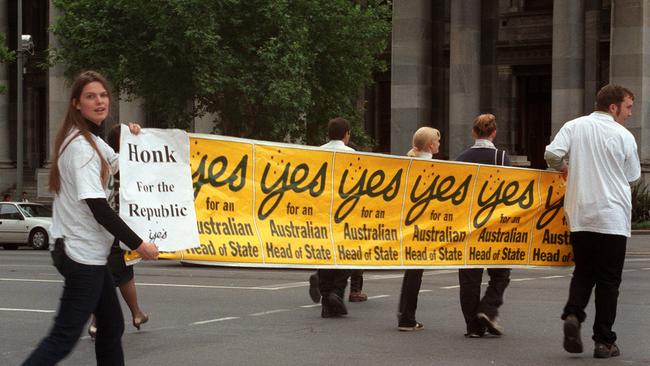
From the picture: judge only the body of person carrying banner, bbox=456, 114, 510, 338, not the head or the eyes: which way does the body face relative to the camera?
away from the camera

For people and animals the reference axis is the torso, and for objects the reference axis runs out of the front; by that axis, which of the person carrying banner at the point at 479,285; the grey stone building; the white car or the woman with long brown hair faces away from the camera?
the person carrying banner

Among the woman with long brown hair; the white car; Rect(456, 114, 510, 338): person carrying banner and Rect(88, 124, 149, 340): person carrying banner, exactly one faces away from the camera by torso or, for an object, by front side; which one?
Rect(456, 114, 510, 338): person carrying banner

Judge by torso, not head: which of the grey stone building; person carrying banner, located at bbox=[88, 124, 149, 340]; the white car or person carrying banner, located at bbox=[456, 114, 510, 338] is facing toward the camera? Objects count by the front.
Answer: the grey stone building

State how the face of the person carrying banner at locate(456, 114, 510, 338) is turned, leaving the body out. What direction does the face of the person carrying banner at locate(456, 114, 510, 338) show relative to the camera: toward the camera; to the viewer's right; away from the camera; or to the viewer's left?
away from the camera

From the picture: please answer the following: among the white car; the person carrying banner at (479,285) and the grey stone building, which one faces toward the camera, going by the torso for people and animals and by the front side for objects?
the grey stone building

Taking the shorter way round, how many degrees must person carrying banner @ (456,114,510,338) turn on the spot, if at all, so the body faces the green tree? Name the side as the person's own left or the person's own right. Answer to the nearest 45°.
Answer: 0° — they already face it

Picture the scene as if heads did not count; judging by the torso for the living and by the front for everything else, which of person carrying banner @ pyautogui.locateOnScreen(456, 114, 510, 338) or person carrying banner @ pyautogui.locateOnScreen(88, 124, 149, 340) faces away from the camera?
person carrying banner @ pyautogui.locateOnScreen(456, 114, 510, 338)

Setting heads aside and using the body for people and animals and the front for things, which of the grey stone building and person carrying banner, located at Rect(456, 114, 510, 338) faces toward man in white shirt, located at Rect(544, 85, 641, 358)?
the grey stone building

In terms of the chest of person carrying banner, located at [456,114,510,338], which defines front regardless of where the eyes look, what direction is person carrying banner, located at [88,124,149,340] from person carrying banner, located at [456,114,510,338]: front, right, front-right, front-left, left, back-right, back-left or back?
left
